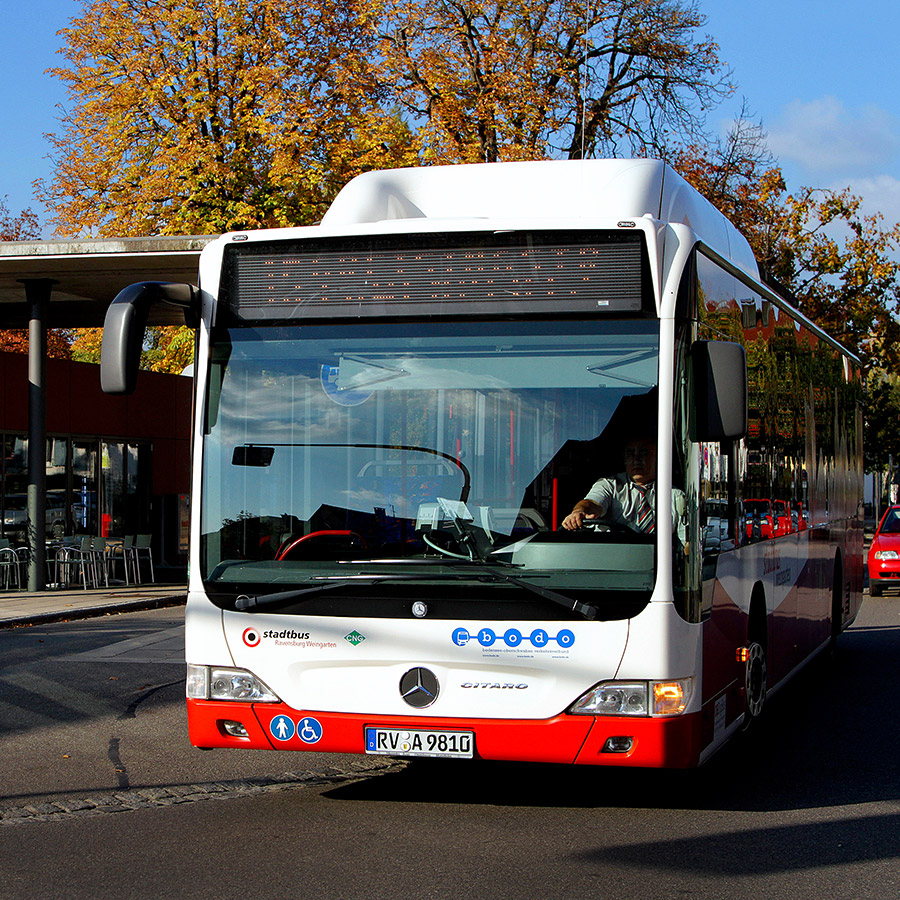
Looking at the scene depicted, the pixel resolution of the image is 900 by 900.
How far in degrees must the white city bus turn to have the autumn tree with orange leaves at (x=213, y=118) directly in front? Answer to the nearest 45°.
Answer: approximately 180°

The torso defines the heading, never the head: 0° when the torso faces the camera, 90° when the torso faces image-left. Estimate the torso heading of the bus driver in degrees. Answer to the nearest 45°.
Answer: approximately 0°

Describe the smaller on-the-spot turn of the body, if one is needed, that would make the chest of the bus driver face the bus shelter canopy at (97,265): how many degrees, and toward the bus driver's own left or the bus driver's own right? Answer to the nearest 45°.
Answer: approximately 135° to the bus driver's own right

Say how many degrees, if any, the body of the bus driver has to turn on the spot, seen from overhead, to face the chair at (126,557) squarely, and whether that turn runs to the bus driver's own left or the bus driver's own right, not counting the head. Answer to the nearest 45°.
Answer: approximately 135° to the bus driver's own right

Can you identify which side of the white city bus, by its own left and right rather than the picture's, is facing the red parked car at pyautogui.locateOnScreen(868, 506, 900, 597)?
back

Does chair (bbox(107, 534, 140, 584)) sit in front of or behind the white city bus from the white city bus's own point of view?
behind

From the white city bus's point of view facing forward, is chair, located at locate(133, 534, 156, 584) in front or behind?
behind

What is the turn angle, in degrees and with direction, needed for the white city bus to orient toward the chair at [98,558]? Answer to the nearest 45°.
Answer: approximately 180°
